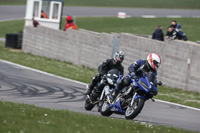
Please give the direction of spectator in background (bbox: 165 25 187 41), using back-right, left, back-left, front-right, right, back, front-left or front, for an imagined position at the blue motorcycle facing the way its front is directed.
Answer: back-left

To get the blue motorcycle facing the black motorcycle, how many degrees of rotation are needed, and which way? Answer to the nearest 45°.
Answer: approximately 180°

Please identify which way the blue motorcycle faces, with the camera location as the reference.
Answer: facing the viewer and to the right of the viewer
